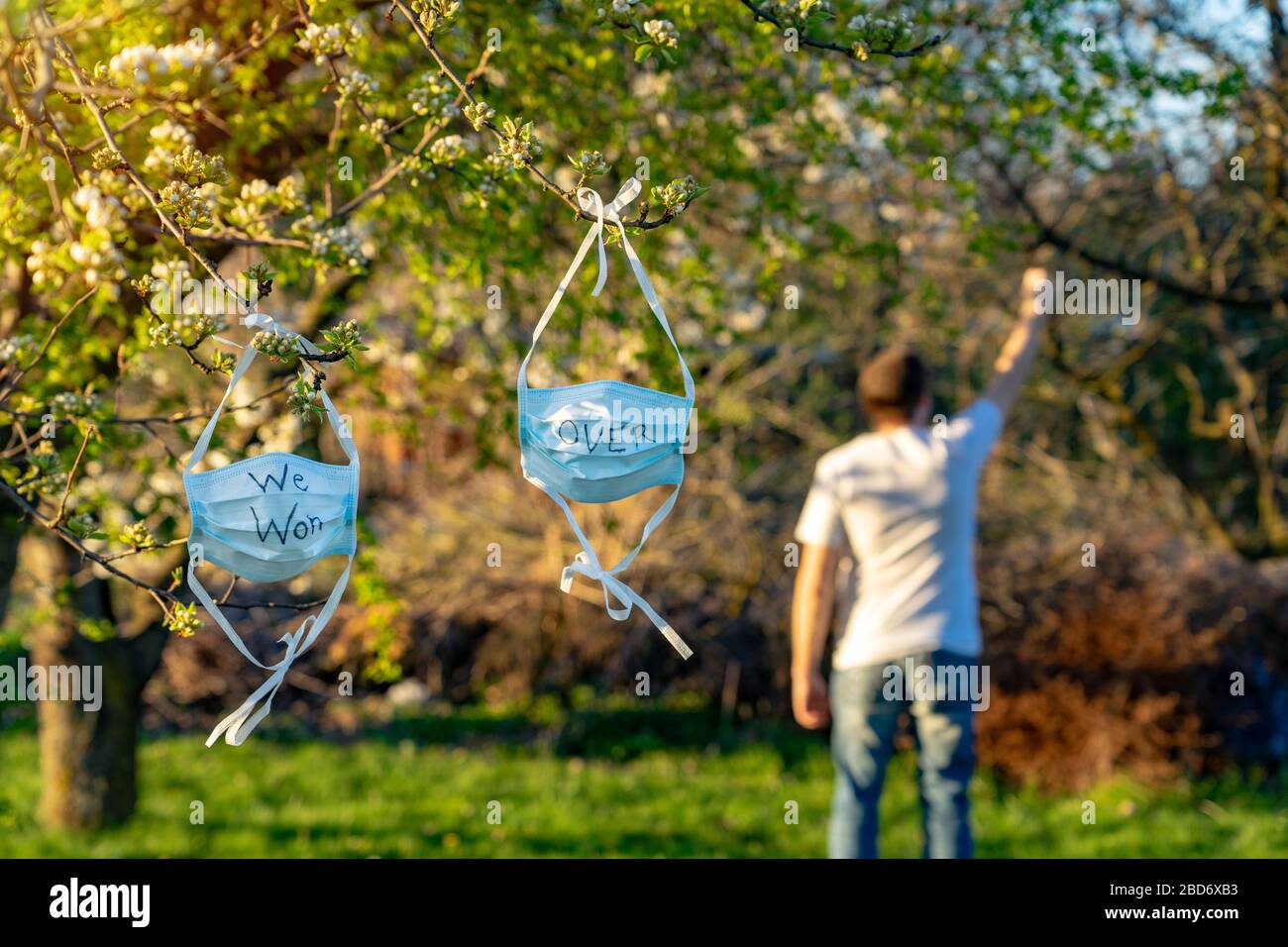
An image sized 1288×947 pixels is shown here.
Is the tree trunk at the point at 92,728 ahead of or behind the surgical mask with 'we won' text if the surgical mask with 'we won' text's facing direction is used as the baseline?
behind

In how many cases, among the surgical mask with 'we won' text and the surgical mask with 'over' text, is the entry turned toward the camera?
2

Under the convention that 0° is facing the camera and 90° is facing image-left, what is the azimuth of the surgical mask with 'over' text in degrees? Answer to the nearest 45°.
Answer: approximately 0°

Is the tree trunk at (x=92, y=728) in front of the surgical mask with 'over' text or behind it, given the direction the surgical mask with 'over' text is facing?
behind
